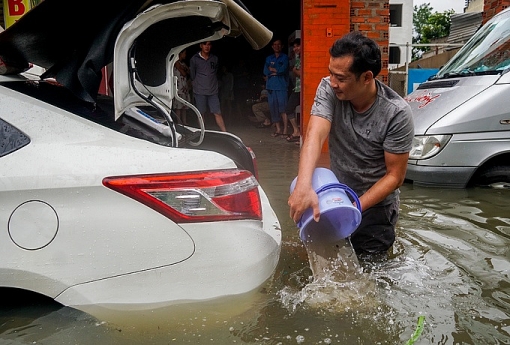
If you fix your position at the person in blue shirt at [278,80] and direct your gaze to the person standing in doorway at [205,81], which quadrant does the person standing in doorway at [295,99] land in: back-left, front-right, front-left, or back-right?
back-left

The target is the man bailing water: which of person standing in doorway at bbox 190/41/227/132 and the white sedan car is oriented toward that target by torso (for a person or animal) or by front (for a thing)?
the person standing in doorway

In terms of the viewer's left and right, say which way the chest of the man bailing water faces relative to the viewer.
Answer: facing the viewer and to the left of the viewer

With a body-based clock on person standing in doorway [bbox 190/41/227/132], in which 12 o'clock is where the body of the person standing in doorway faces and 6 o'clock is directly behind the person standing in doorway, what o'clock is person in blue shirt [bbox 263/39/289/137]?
The person in blue shirt is roughly at 9 o'clock from the person standing in doorway.

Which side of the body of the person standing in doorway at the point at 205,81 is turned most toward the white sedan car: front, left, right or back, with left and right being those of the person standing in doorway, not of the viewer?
front

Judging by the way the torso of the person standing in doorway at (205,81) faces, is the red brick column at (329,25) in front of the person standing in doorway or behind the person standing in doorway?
in front

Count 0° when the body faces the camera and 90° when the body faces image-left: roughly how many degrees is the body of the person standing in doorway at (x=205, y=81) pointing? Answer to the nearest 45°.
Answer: approximately 0°

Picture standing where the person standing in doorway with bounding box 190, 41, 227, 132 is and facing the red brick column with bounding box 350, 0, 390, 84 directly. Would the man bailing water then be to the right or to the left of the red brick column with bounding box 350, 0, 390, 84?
right

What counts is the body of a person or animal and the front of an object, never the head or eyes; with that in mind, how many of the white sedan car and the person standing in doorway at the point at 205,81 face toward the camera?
1

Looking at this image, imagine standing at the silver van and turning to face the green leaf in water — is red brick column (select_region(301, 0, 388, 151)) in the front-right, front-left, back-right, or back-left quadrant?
back-right

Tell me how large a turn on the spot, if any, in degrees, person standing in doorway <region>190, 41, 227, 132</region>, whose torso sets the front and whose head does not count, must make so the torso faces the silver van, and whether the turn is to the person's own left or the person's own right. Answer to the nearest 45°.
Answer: approximately 45° to the person's own left
